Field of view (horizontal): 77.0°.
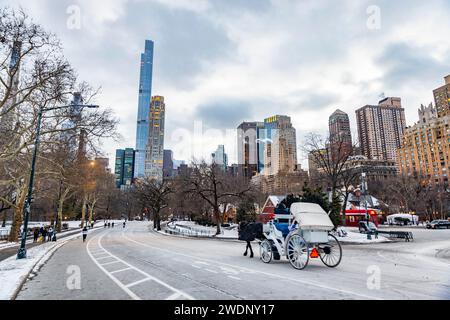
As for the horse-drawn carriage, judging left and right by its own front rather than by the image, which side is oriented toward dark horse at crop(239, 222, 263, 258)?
front

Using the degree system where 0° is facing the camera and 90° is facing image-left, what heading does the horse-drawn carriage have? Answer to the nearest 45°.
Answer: approximately 135°
